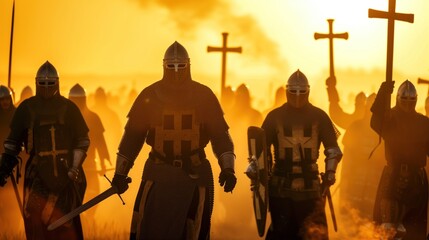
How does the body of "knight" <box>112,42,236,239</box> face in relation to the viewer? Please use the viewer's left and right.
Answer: facing the viewer

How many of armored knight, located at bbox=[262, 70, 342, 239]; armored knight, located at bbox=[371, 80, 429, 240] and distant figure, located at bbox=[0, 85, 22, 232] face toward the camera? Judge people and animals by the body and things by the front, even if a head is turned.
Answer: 3

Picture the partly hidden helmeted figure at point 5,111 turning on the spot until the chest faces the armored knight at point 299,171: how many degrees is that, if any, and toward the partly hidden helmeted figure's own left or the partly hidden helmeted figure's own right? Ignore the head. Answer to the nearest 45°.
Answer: approximately 45° to the partly hidden helmeted figure's own left

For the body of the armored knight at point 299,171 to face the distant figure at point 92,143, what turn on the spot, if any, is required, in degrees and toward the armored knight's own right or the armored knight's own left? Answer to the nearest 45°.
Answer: approximately 135° to the armored knight's own right

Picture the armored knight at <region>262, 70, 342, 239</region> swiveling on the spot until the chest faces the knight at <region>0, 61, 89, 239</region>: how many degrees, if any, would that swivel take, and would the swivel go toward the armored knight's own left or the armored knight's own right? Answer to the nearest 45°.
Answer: approximately 90° to the armored knight's own right

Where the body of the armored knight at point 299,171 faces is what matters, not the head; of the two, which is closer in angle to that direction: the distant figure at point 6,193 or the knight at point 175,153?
the knight

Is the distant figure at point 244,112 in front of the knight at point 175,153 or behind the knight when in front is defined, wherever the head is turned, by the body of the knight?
behind

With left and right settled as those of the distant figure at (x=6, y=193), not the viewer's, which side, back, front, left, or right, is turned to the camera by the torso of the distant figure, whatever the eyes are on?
front
